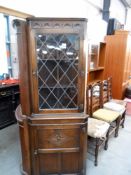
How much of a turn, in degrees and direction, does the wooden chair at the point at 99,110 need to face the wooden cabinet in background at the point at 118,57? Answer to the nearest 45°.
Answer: approximately 135° to its left

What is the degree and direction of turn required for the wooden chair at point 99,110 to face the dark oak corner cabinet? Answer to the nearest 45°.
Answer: approximately 45° to its right

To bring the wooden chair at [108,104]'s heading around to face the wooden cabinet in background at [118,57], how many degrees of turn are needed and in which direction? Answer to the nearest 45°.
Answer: approximately 135° to its left

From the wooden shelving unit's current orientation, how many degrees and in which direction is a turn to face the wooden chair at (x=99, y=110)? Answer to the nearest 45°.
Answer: approximately 45° to its right

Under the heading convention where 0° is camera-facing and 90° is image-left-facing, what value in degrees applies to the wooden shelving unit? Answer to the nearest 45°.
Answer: approximately 315°

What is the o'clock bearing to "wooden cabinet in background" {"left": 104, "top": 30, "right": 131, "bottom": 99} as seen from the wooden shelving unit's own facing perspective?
The wooden cabinet in background is roughly at 10 o'clock from the wooden shelving unit.

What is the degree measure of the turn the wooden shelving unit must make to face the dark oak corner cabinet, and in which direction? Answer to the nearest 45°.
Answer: approximately 45° to its right

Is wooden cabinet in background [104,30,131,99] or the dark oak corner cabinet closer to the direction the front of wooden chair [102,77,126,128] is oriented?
the dark oak corner cabinet

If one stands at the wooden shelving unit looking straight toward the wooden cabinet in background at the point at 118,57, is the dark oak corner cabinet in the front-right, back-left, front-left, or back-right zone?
back-right
